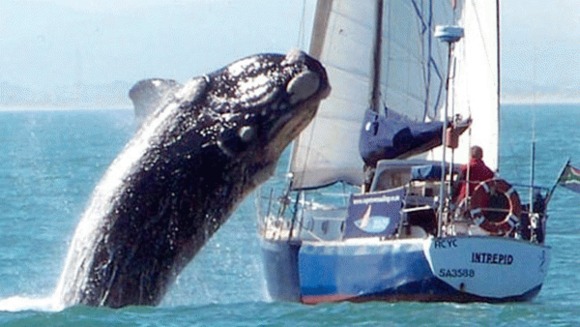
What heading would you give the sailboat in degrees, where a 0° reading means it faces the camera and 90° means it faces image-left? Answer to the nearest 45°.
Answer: approximately 135°

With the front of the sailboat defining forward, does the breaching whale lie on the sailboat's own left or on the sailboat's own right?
on the sailboat's own left
